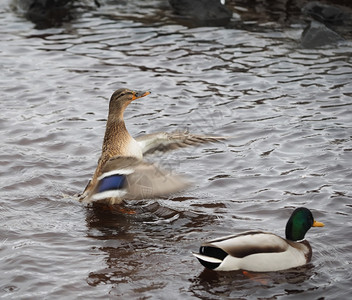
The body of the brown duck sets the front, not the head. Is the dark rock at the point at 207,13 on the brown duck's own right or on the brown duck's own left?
on the brown duck's own left

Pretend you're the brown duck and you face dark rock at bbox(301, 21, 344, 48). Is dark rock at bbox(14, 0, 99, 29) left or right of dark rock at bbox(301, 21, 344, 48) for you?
left

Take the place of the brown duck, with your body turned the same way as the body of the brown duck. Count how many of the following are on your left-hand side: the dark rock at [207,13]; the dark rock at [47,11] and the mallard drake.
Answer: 2

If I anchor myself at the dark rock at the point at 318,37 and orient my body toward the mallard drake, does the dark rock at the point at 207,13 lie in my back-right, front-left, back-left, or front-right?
back-right

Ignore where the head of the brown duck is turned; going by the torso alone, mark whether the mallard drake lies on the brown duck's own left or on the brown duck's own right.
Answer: on the brown duck's own right

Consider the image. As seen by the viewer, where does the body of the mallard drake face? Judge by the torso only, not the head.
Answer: to the viewer's right

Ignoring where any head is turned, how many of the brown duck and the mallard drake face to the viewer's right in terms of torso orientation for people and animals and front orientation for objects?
2

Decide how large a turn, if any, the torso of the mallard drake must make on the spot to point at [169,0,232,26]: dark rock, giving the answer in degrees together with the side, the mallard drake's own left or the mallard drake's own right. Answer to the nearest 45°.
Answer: approximately 90° to the mallard drake's own left

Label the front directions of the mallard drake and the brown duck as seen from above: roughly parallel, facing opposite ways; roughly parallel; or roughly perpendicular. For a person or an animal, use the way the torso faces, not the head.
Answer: roughly parallel

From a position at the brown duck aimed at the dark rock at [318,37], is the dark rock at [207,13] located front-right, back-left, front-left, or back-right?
front-left

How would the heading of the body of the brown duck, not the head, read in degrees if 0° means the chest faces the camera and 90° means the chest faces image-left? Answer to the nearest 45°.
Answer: approximately 270°

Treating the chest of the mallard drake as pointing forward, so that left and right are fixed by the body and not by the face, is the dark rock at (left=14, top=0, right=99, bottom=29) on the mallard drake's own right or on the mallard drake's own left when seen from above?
on the mallard drake's own left

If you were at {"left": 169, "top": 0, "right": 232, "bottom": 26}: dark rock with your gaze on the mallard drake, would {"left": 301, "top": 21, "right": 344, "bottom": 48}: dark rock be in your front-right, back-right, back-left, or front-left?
front-left

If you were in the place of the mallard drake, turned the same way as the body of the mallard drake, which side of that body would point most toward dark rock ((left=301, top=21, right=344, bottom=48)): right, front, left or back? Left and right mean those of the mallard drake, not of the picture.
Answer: left

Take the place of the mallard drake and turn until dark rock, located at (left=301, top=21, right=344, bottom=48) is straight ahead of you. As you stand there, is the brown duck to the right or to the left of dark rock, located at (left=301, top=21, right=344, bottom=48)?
left
